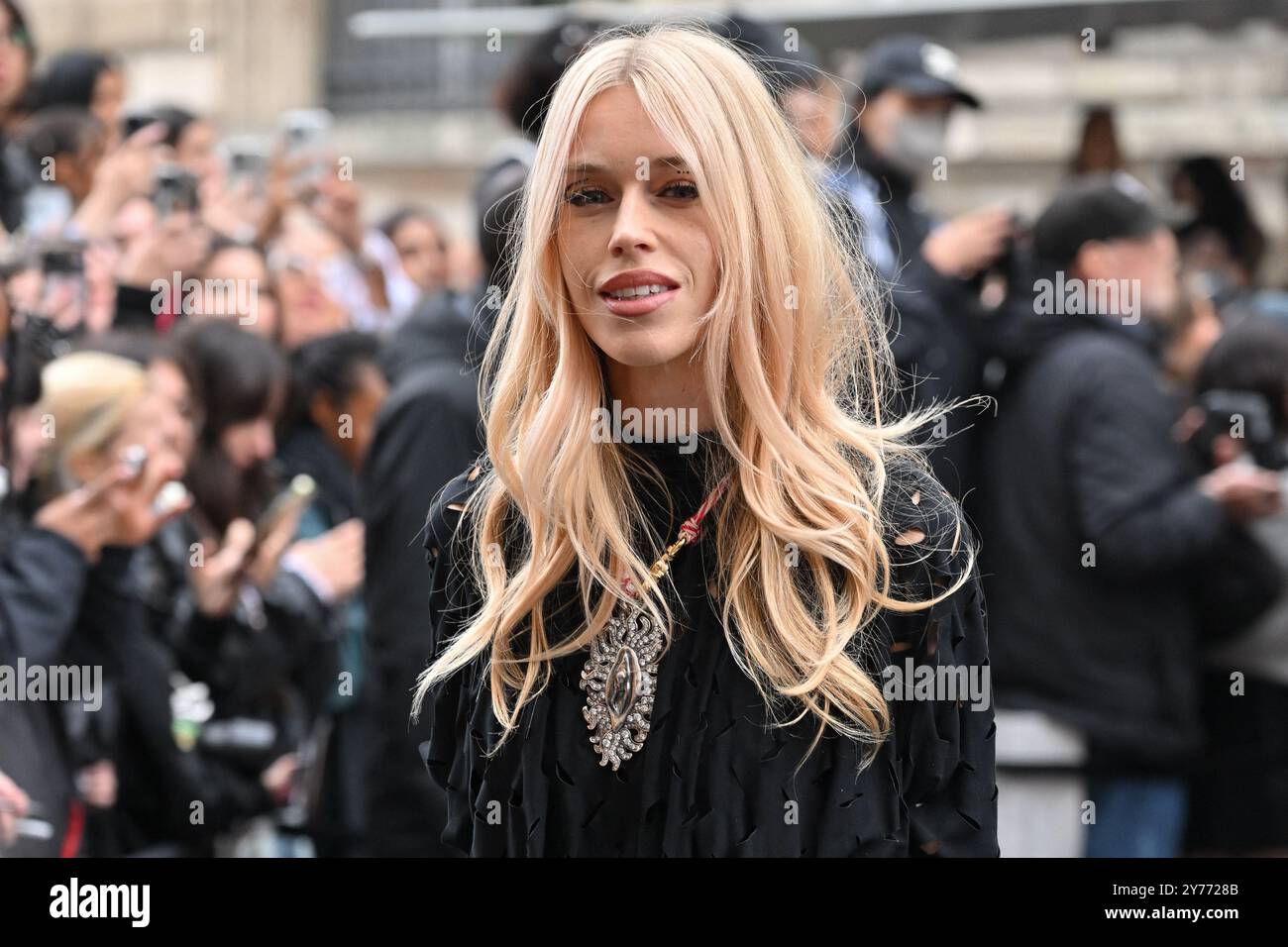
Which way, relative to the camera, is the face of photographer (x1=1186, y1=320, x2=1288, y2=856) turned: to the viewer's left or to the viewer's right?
to the viewer's left
